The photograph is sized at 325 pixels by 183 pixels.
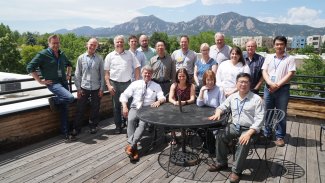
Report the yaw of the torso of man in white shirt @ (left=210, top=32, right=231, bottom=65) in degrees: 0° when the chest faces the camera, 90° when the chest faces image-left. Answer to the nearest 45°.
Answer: approximately 0°

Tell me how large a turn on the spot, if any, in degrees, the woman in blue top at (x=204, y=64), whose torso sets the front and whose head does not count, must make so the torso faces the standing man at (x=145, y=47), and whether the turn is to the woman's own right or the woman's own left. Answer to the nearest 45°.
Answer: approximately 135° to the woman's own right

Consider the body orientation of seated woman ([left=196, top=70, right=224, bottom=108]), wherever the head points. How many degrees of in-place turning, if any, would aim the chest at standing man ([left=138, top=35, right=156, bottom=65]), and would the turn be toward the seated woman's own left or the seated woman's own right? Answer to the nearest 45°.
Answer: approximately 135° to the seated woman's own right

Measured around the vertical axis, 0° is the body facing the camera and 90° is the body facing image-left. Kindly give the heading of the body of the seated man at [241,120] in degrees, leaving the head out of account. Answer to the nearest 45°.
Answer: approximately 45°

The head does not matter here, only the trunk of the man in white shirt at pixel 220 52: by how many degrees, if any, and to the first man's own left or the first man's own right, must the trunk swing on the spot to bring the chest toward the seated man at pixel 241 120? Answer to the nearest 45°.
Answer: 0° — they already face them

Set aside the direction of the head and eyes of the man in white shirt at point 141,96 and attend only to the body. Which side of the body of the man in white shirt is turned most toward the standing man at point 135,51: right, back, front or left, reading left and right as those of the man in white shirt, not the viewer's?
back

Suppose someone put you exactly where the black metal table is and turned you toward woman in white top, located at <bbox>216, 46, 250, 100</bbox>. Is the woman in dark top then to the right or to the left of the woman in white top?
left

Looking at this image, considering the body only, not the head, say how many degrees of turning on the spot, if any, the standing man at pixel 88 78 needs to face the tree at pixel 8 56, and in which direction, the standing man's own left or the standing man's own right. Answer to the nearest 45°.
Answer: approximately 180°

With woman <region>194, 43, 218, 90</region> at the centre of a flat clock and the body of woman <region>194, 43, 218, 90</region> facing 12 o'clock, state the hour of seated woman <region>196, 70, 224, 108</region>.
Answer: seated woman <region>196, 70, 224, 108</region> is roughly at 12 o'clock from woman <region>194, 43, 218, 90</region>.

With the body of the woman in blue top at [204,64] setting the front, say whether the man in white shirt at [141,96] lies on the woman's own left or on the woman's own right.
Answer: on the woman's own right
